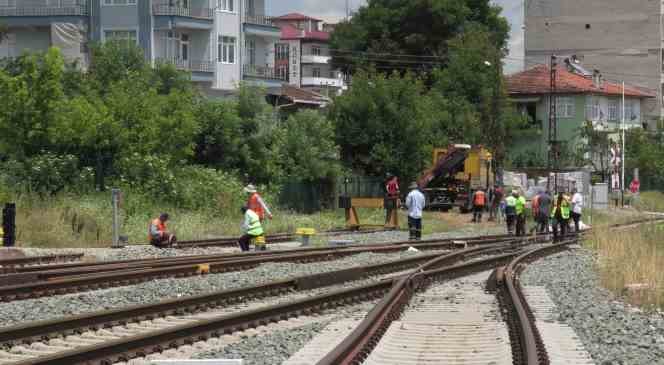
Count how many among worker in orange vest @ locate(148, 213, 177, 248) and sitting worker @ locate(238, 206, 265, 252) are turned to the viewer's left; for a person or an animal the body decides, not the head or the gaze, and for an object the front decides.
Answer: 1

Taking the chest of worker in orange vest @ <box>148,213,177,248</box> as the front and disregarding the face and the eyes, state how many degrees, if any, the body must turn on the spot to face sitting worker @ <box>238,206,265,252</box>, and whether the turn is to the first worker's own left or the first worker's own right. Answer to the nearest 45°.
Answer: approximately 45° to the first worker's own right

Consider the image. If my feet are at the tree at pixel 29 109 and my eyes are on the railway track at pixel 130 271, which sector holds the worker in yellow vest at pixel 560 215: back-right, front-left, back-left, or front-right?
front-left

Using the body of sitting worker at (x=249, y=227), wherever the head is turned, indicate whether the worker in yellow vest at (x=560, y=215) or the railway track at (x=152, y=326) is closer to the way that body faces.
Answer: the railway track

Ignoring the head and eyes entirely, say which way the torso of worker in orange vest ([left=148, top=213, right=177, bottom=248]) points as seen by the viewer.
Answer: to the viewer's right

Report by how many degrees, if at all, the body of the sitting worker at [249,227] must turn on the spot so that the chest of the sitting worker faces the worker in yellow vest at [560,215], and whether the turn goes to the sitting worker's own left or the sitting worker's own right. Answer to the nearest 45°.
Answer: approximately 135° to the sitting worker's own right

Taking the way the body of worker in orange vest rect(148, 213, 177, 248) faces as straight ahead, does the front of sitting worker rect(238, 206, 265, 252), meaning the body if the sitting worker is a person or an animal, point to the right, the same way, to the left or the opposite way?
the opposite way

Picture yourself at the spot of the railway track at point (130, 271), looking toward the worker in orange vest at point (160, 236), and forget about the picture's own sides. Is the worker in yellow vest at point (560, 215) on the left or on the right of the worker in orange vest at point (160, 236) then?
right

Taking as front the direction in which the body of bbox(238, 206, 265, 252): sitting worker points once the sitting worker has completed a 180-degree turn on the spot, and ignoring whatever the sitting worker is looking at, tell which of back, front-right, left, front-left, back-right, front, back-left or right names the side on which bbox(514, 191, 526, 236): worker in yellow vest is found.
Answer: front-left

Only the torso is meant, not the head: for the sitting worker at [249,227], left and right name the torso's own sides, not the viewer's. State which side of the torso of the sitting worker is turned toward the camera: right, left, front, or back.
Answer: left

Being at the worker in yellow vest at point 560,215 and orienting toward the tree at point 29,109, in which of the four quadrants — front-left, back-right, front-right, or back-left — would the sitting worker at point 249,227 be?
front-left

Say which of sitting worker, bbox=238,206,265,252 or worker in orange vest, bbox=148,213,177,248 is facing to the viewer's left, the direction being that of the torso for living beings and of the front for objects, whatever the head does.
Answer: the sitting worker

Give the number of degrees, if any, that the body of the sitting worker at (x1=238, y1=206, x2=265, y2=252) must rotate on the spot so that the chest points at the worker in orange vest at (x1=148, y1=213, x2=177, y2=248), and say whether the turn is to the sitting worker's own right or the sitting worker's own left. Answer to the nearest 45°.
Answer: approximately 45° to the sitting worker's own right

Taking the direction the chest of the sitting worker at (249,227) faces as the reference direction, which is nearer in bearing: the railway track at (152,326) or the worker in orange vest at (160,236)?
the worker in orange vest
